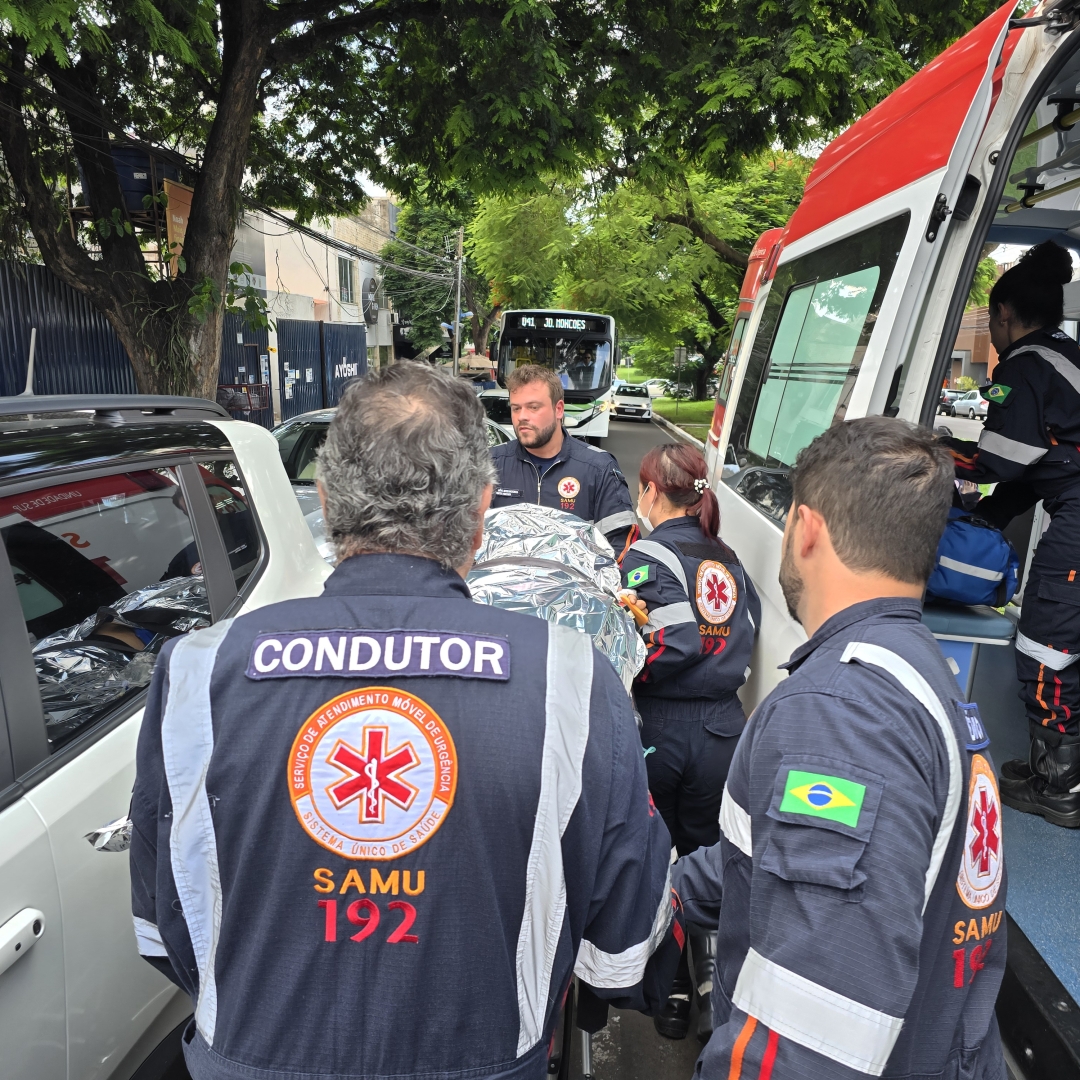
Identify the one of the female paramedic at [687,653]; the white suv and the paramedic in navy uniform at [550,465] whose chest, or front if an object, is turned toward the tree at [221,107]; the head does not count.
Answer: the female paramedic

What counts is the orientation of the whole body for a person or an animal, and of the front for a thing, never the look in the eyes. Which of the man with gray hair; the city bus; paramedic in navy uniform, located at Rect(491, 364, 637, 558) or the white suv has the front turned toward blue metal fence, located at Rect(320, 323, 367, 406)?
the man with gray hair

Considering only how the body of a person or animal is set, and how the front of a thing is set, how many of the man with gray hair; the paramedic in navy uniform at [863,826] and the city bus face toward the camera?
1

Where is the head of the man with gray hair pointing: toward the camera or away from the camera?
away from the camera

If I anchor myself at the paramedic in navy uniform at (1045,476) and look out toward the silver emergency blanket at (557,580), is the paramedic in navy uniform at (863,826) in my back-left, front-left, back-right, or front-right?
front-left

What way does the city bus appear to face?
toward the camera

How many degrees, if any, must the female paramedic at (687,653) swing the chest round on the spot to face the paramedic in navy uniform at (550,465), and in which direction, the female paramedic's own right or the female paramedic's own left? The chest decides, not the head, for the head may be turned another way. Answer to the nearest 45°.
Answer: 0° — they already face them

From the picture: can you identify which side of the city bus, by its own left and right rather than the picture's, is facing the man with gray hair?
front

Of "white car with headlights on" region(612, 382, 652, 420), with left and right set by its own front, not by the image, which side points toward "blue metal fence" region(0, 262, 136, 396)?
front

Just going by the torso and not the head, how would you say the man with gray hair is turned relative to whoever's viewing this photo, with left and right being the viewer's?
facing away from the viewer

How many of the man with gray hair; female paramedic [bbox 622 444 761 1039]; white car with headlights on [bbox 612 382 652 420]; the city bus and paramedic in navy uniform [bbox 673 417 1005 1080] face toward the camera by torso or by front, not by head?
2

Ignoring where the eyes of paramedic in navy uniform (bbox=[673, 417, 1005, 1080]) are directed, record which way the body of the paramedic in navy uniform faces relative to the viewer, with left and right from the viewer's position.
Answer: facing away from the viewer and to the left of the viewer

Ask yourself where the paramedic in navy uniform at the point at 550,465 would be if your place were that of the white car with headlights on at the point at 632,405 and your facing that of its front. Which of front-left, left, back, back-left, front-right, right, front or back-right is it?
front

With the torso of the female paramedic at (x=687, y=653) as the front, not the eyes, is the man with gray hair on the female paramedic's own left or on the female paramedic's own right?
on the female paramedic's own left

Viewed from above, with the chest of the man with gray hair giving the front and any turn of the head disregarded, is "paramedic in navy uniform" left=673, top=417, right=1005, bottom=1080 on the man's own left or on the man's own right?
on the man's own right
